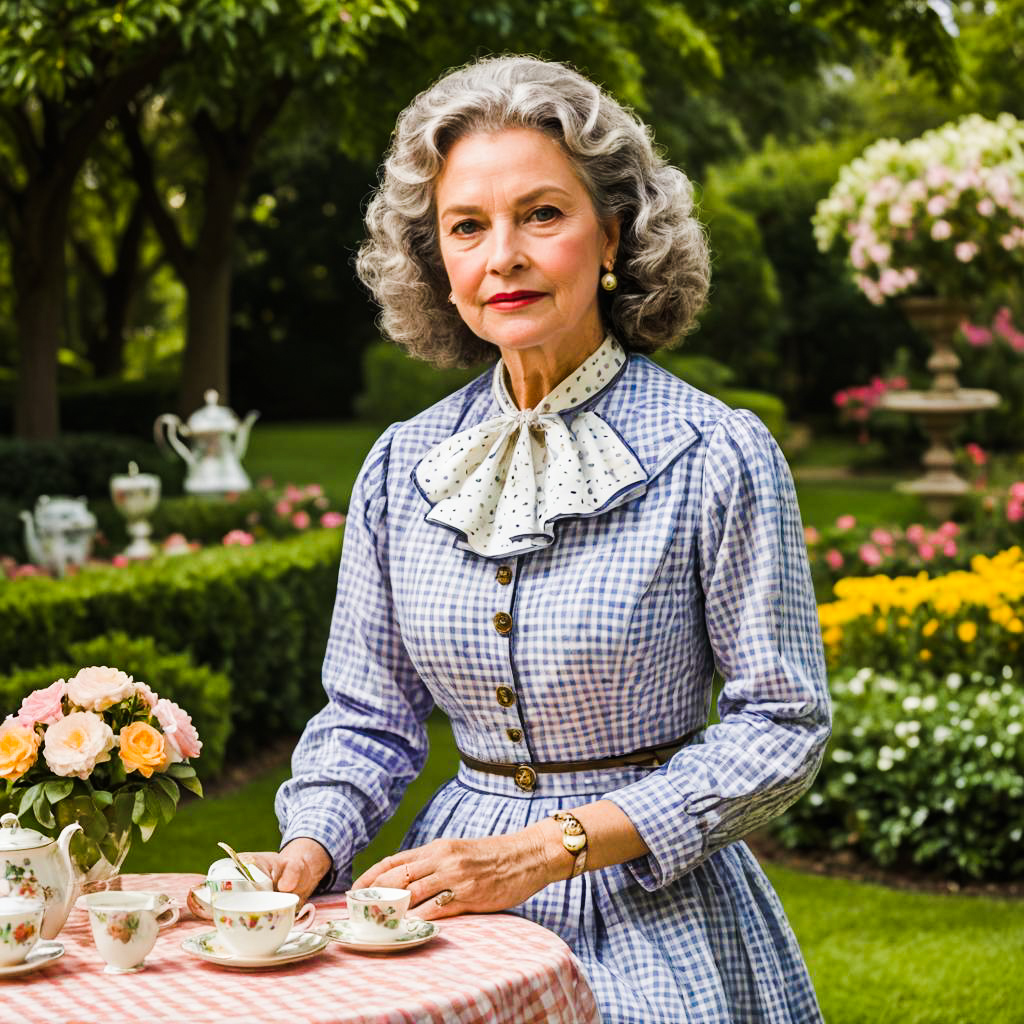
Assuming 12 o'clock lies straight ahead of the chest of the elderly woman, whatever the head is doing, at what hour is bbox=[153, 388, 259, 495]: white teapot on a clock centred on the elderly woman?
The white teapot is roughly at 4 o'clock from the elderly woman.

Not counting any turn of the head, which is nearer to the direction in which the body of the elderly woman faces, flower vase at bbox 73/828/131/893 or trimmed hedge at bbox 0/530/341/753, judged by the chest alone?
the flower vase

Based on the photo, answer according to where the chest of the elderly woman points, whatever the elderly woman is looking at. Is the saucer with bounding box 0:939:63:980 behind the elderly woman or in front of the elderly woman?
in front

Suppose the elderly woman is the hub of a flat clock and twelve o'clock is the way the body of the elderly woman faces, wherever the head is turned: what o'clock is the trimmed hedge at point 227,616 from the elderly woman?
The trimmed hedge is roughly at 4 o'clock from the elderly woman.

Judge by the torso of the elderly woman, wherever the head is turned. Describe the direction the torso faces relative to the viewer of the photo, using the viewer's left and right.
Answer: facing the viewer and to the left of the viewer

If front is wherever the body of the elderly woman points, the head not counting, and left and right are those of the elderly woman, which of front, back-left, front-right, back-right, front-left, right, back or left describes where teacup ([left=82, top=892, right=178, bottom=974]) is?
front

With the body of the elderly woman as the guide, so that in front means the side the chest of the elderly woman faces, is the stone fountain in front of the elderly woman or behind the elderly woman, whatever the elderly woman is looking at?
behind

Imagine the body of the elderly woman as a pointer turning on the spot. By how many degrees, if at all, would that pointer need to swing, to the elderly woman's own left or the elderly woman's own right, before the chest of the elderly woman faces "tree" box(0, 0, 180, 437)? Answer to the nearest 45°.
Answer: approximately 135° to the elderly woman's own right
